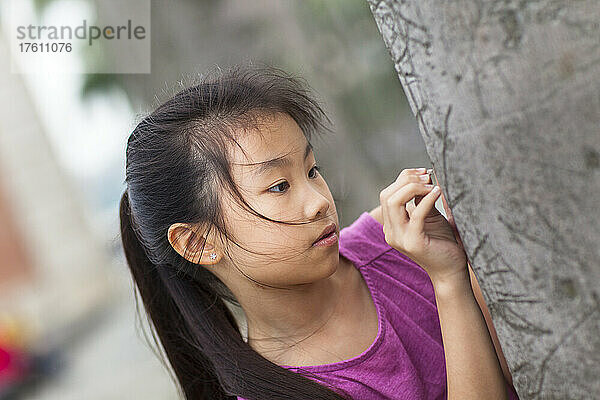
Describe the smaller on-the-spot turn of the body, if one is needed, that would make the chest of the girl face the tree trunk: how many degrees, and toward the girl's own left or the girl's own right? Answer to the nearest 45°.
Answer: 0° — they already face it

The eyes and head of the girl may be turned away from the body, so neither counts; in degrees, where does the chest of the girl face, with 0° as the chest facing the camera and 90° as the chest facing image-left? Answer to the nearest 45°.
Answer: approximately 315°

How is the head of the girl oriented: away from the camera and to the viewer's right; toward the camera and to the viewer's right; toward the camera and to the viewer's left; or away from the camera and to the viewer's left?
toward the camera and to the viewer's right
